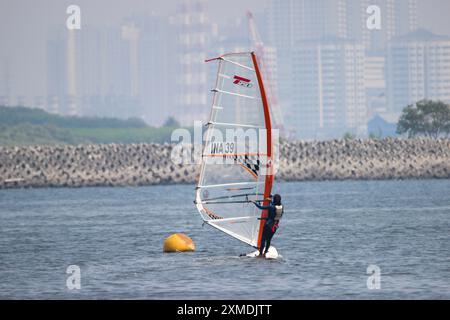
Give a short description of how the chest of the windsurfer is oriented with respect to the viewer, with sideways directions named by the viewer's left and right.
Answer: facing away from the viewer and to the left of the viewer

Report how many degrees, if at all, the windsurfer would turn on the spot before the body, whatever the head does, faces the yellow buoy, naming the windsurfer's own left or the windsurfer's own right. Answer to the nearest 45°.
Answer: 0° — they already face it
